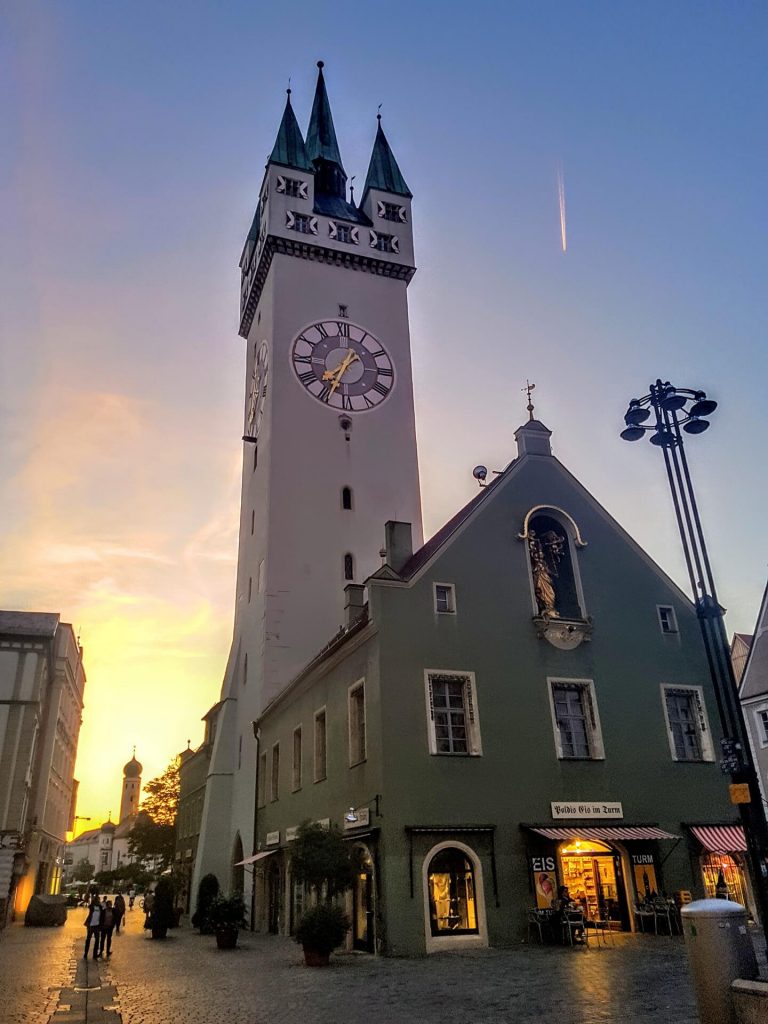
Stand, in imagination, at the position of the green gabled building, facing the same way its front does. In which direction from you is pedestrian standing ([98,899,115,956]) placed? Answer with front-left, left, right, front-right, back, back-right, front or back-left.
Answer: right

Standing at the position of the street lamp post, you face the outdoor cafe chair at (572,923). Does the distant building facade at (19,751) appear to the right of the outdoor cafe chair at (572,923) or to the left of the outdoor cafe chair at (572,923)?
left

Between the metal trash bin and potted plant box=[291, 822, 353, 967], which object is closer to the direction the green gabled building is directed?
the metal trash bin

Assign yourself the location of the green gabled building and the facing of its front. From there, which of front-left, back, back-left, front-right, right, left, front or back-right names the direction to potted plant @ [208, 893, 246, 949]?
right

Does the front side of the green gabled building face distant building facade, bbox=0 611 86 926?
no

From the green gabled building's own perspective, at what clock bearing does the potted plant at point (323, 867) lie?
The potted plant is roughly at 2 o'clock from the green gabled building.

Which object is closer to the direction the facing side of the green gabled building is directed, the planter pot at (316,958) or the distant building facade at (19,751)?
the planter pot

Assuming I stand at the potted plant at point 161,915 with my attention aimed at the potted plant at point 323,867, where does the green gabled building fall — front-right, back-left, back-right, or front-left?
front-left

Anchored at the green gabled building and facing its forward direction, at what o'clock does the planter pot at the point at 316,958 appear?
The planter pot is roughly at 2 o'clock from the green gabled building.

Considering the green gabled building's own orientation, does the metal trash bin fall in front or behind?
in front

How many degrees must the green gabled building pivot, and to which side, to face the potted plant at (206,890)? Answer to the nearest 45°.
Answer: approximately 135° to its right

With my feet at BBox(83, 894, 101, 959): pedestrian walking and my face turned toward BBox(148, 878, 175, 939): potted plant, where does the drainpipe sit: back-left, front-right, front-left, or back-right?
front-right

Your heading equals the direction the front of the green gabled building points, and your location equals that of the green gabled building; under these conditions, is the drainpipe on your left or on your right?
on your right

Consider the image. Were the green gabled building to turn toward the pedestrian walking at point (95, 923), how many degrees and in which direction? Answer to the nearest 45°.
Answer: approximately 90° to its right

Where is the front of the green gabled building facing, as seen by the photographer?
facing the viewer
